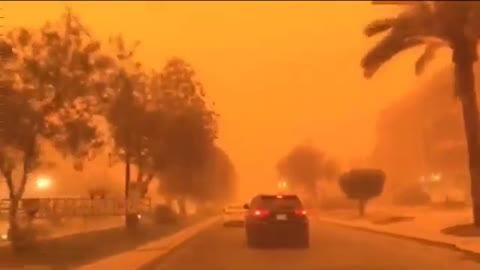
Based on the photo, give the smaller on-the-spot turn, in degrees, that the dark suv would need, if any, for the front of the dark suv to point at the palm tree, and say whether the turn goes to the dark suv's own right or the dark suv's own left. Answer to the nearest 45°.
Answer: approximately 90° to the dark suv's own right

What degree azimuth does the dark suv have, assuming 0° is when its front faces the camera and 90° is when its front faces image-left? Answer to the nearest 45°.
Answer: approximately 180°
